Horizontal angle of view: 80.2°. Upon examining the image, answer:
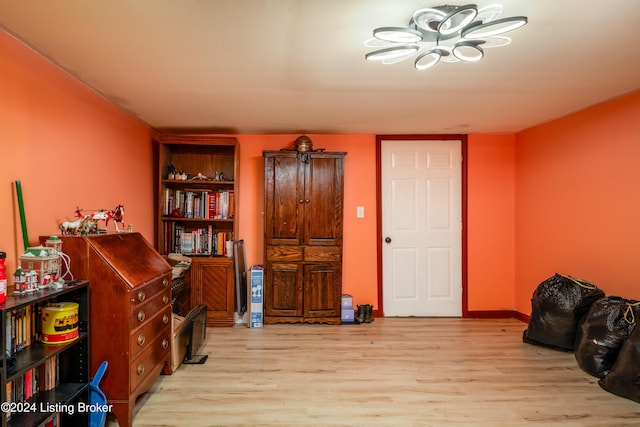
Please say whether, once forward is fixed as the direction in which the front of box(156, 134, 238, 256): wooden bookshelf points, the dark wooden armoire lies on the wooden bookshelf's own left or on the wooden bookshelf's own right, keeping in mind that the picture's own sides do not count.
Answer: on the wooden bookshelf's own left

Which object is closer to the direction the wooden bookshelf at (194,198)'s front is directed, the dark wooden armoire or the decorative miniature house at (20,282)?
the decorative miniature house

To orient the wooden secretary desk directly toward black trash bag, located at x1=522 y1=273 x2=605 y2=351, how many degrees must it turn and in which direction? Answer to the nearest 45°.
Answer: approximately 45° to its left

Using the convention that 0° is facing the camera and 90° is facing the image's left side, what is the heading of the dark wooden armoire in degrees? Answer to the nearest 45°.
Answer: approximately 0°

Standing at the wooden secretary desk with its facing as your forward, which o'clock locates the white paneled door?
The white paneled door is roughly at 10 o'clock from the wooden secretary desk.

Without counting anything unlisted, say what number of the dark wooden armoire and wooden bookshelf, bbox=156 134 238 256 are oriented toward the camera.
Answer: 2

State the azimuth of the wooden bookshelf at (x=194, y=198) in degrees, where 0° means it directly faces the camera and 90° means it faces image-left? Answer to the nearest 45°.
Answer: approximately 0°

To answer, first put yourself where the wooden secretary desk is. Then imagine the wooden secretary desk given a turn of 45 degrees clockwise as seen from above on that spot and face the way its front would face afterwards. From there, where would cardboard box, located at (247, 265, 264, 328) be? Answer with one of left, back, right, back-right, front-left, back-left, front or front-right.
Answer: back-left

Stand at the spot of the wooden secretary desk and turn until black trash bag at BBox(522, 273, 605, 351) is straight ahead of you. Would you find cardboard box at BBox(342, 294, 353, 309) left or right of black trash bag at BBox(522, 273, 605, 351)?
left
